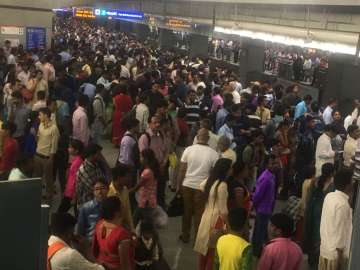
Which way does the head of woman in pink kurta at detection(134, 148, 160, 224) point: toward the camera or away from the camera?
away from the camera

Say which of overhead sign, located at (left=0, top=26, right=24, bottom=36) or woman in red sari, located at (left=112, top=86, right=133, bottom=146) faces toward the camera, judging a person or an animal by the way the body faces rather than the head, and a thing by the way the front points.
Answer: the overhead sign

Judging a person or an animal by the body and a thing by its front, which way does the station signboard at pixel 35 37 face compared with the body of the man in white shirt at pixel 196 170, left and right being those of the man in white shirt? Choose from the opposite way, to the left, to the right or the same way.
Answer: the opposite way

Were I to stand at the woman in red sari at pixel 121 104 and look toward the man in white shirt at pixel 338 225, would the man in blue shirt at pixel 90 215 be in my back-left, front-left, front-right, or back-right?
front-right

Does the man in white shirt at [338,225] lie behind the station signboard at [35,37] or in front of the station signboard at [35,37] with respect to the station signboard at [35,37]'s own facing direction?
in front

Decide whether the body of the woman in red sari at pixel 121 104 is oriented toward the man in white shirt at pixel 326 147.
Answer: no

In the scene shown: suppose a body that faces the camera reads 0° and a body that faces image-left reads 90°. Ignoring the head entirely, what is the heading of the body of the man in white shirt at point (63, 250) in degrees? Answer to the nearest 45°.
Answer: approximately 225°

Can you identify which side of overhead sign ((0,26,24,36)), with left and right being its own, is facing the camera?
front

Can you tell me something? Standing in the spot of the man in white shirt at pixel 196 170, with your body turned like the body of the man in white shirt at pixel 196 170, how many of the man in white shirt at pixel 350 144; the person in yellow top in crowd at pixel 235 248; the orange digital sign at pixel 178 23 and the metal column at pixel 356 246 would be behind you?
2

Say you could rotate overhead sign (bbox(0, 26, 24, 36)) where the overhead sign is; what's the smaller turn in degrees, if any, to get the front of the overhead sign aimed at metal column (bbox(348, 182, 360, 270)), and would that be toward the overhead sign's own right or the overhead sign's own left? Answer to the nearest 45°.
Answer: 0° — it already faces it

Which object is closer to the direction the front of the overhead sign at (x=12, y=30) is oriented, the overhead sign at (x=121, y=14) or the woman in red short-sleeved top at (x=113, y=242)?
the woman in red short-sleeved top

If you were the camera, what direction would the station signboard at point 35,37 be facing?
facing the viewer
